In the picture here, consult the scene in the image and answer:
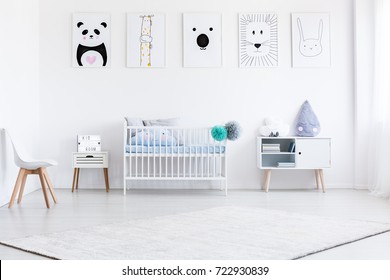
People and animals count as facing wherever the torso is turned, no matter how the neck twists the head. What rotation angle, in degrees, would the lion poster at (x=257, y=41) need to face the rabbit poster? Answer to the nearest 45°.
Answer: approximately 90° to its left

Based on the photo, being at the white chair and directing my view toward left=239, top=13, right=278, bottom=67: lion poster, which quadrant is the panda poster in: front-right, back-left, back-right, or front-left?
front-left

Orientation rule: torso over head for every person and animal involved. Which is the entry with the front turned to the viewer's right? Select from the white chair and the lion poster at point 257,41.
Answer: the white chair

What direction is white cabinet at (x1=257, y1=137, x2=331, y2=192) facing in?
toward the camera

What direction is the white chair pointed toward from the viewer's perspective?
to the viewer's right

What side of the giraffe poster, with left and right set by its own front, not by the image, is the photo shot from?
front

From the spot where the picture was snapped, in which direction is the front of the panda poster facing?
facing the viewer

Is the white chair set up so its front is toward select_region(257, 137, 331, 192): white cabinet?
yes

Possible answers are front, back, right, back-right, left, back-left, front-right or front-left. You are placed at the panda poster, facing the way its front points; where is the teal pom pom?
front-left

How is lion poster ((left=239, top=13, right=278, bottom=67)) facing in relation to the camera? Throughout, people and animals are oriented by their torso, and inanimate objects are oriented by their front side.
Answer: toward the camera

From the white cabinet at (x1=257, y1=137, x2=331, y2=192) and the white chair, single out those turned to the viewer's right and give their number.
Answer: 1

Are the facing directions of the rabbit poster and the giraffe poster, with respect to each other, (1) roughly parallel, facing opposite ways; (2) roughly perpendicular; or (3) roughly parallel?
roughly parallel

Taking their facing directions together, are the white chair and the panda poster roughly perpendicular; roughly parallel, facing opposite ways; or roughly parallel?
roughly perpendicular
